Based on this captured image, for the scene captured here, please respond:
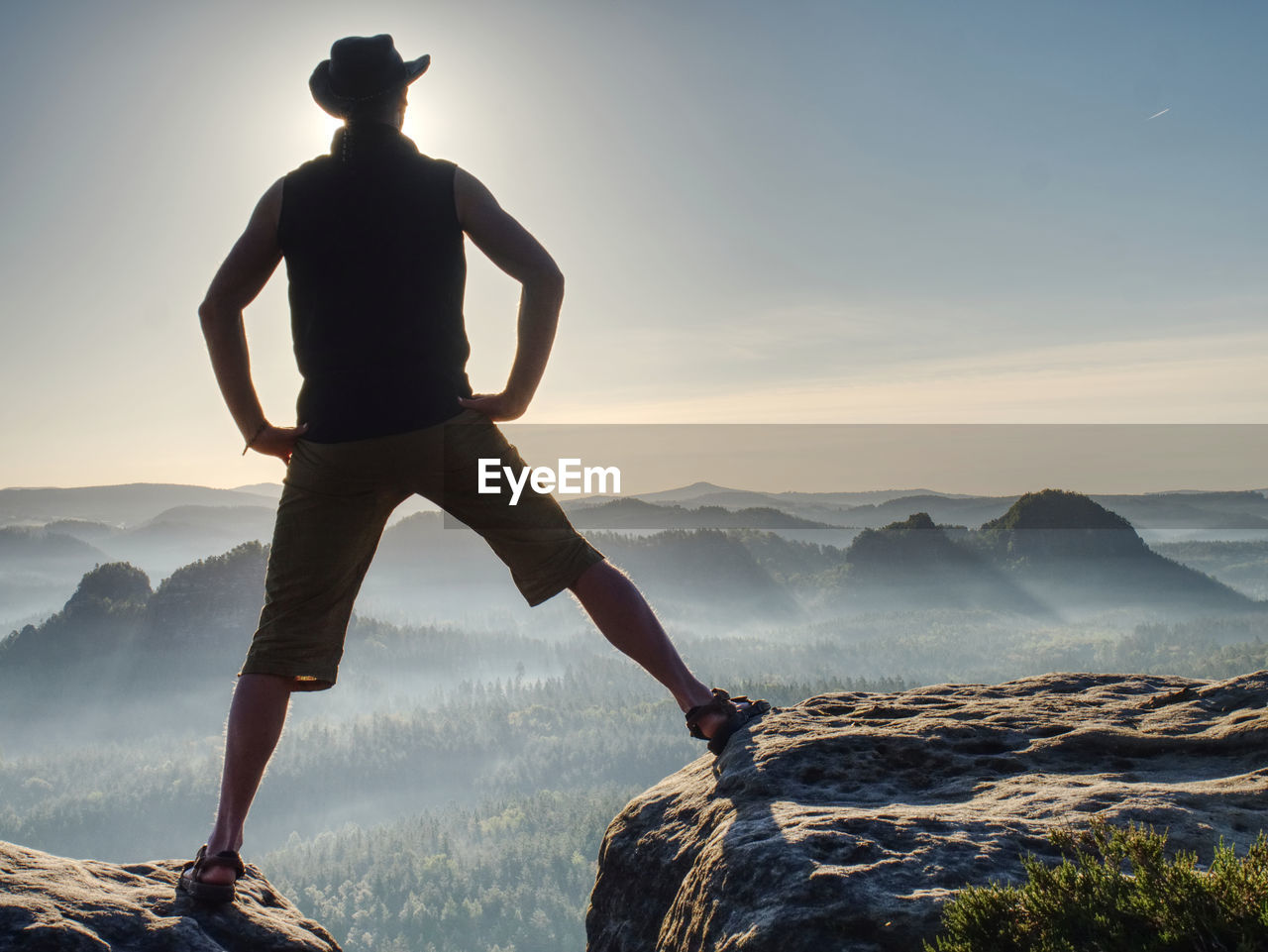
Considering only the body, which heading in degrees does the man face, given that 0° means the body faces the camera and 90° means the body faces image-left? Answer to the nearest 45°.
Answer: approximately 180°

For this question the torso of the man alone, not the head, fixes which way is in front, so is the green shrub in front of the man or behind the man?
behind
